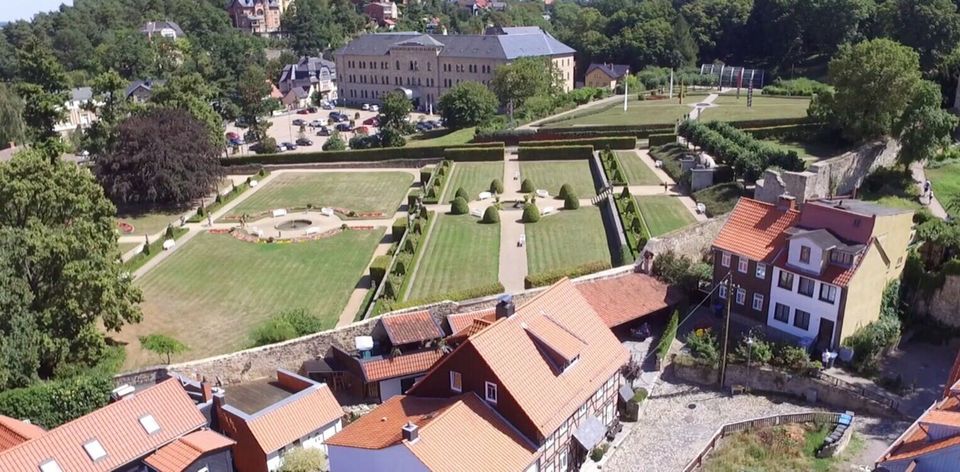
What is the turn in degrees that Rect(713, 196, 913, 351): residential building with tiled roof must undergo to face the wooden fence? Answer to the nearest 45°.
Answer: approximately 45° to its left

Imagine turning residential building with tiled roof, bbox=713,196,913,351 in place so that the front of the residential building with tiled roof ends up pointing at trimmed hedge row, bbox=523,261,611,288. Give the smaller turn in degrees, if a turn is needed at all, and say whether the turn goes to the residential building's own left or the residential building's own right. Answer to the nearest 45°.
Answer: approximately 45° to the residential building's own right

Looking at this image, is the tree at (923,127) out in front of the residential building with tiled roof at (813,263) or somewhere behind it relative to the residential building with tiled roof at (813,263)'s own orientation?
behind

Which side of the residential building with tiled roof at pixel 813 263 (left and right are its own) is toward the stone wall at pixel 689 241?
right

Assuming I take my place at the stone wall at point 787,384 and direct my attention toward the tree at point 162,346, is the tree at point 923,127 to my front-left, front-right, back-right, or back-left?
back-right

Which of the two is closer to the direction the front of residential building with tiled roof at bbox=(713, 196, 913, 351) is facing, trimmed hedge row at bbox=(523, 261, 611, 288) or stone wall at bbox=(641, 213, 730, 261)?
the trimmed hedge row

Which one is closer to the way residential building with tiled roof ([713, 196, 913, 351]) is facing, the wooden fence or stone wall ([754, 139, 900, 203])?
the wooden fence

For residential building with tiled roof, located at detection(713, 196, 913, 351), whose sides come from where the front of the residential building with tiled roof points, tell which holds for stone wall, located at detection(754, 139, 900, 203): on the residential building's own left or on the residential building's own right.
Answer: on the residential building's own right

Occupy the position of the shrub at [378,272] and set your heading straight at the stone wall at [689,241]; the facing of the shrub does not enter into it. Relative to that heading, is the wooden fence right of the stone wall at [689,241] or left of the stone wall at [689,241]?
right

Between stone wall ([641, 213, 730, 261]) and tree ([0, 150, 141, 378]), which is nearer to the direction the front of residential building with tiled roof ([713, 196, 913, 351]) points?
the tree

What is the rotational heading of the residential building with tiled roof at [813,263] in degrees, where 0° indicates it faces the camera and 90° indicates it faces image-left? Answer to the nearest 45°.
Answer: approximately 45°

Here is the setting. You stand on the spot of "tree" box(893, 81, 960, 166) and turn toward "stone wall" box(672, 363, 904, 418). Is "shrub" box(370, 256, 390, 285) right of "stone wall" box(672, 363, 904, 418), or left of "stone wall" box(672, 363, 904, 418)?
right
